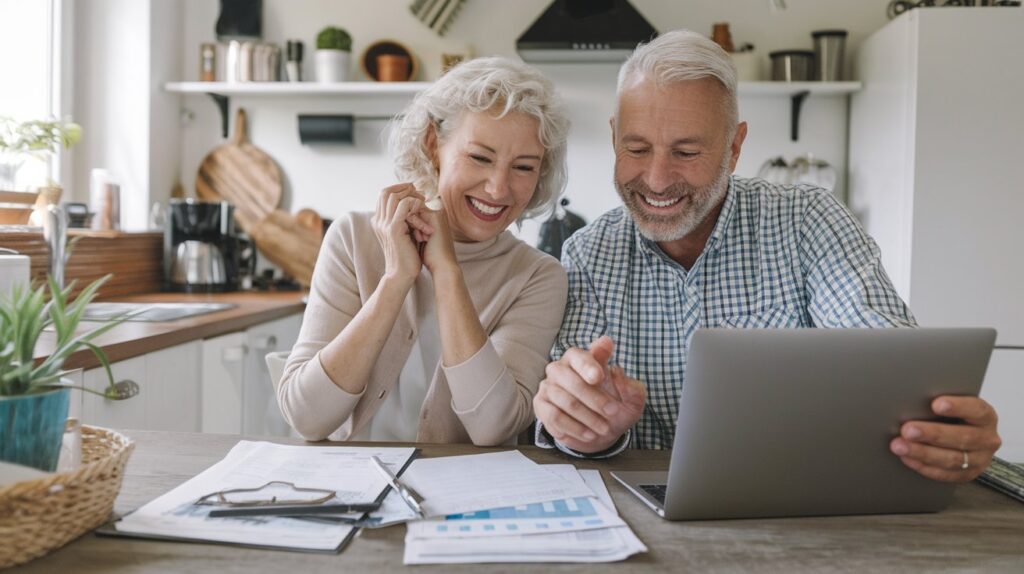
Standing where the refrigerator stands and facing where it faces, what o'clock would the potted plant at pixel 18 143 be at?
The potted plant is roughly at 2 o'clock from the refrigerator.

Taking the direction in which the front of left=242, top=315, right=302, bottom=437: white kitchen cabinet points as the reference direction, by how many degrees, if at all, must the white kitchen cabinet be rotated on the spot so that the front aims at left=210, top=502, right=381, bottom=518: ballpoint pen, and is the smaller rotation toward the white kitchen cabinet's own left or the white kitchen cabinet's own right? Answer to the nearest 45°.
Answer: approximately 45° to the white kitchen cabinet's own right

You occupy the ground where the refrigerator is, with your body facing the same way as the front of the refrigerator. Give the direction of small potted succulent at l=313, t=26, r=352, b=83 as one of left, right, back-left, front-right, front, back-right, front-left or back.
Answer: right

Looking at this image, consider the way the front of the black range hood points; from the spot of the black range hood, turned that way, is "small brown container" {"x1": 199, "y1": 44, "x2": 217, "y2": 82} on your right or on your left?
on your right

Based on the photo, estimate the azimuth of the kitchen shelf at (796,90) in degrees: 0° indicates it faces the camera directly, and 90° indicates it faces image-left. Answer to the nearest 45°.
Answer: approximately 0°

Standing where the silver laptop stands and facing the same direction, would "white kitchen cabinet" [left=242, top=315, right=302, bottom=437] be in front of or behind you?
in front

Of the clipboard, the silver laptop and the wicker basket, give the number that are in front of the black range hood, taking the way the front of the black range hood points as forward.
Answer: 3

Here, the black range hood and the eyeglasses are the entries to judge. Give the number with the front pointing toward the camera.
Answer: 2

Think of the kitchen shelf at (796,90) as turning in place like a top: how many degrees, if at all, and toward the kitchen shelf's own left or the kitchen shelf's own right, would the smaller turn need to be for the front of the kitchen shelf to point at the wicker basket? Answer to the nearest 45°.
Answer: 0° — it already faces it
